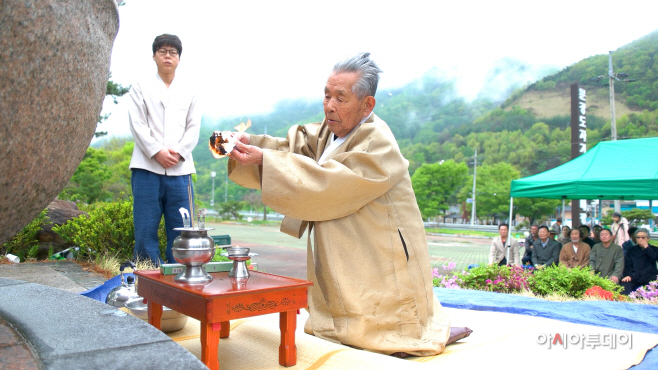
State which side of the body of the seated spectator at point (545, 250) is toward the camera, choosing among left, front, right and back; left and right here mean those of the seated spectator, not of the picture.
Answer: front

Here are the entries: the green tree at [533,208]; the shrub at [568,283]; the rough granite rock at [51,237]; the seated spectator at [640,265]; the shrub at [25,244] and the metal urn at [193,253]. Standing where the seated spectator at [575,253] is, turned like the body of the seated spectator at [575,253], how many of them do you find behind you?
1

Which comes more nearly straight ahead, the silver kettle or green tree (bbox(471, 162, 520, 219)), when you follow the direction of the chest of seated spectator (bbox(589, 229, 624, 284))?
the silver kettle

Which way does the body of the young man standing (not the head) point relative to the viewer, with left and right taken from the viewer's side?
facing the viewer

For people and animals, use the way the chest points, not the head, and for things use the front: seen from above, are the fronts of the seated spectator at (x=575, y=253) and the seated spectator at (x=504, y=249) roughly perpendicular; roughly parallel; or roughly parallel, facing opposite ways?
roughly parallel

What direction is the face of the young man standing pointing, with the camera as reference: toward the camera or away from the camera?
toward the camera

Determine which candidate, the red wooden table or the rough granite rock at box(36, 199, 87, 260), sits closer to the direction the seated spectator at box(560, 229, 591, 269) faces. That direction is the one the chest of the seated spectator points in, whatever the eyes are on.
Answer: the red wooden table

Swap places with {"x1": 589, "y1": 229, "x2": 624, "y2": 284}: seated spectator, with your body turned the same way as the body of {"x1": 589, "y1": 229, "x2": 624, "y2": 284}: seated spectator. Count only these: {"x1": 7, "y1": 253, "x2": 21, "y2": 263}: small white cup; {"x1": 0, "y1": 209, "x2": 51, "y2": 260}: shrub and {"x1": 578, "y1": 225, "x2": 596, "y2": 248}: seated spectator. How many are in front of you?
2

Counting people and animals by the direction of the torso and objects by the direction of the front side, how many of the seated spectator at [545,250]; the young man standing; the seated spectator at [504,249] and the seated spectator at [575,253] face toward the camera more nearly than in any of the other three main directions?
4

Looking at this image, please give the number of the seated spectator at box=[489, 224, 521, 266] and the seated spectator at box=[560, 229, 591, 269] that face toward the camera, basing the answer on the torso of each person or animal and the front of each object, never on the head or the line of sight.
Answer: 2

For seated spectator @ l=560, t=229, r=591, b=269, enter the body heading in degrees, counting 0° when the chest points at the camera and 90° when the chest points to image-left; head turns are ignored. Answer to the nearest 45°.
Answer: approximately 0°

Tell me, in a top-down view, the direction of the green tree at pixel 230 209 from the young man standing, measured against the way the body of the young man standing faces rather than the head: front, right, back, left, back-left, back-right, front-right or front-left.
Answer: back

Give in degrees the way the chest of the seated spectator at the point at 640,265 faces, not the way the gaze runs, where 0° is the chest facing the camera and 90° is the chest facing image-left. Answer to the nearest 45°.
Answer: approximately 45°

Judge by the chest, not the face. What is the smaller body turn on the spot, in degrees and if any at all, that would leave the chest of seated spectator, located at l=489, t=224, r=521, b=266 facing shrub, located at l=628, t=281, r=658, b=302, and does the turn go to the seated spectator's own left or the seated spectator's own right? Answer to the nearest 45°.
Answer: approximately 45° to the seated spectator's own left

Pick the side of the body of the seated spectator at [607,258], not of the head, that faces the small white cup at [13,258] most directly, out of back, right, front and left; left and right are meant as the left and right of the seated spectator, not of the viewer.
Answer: front

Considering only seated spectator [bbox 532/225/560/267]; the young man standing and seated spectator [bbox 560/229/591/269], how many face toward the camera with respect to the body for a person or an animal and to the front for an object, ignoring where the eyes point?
3
